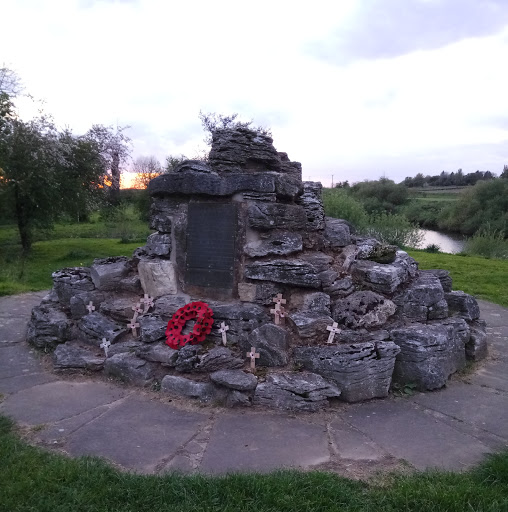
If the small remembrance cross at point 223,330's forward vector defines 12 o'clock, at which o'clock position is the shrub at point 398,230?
The shrub is roughly at 7 o'clock from the small remembrance cross.

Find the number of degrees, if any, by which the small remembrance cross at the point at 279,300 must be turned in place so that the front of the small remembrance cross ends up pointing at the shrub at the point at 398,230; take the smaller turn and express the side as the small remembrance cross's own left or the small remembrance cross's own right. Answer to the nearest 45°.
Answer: approximately 180°

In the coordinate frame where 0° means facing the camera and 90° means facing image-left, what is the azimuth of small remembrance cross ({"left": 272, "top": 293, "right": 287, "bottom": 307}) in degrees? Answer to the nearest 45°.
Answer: approximately 0°

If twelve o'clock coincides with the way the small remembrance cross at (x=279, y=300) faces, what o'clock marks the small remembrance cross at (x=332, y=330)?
the small remembrance cross at (x=332, y=330) is roughly at 10 o'clock from the small remembrance cross at (x=279, y=300).

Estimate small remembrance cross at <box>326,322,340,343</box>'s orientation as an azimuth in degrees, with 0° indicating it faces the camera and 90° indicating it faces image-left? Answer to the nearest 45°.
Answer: approximately 0°

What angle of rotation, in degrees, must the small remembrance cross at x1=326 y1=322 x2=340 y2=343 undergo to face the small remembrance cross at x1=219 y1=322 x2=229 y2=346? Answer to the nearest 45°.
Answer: approximately 90° to its right

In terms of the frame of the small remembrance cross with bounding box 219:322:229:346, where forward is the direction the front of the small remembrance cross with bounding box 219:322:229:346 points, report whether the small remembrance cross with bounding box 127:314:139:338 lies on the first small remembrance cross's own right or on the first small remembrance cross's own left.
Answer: on the first small remembrance cross's own right

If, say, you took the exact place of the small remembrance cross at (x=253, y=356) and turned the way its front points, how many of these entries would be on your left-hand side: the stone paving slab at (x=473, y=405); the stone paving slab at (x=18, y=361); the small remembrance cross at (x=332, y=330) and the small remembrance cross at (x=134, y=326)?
2
